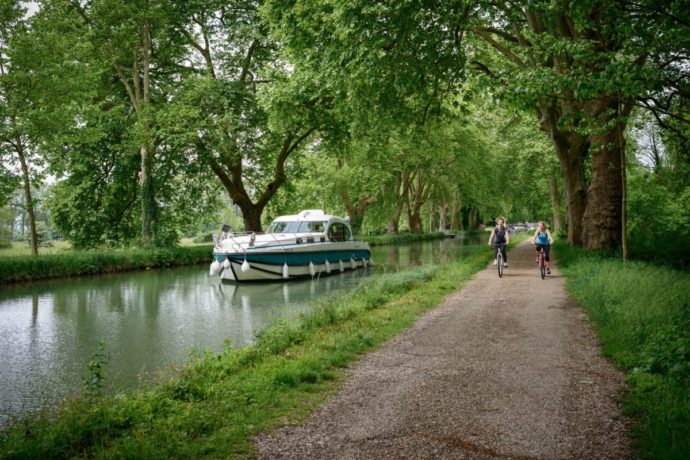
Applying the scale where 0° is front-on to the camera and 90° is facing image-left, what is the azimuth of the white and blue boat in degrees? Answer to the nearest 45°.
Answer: approximately 45°

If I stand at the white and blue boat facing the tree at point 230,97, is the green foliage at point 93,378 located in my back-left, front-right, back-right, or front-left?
back-left

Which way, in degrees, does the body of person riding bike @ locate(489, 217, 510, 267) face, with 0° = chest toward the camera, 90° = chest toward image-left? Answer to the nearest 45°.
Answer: approximately 0°

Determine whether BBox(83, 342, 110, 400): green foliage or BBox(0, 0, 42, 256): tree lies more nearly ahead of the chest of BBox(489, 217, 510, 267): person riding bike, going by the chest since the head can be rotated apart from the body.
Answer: the green foliage

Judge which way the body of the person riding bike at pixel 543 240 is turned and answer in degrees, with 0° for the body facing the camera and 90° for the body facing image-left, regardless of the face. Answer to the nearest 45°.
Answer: approximately 0°

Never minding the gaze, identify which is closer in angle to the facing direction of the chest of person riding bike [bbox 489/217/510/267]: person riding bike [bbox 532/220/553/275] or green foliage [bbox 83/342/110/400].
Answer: the green foliage

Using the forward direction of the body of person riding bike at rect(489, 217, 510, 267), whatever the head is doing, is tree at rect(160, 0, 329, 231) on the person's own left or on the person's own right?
on the person's own right

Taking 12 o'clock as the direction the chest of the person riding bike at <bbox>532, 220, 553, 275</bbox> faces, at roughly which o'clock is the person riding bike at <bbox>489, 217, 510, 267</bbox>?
the person riding bike at <bbox>489, 217, 510, 267</bbox> is roughly at 4 o'clock from the person riding bike at <bbox>532, 220, 553, 275</bbox>.

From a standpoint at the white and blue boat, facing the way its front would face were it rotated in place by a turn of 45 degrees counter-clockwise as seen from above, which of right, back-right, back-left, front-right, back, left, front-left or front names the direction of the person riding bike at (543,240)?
front-left

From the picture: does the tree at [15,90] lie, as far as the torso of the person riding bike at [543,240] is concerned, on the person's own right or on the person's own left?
on the person's own right

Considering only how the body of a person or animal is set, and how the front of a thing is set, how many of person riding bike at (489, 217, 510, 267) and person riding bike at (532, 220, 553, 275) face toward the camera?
2
